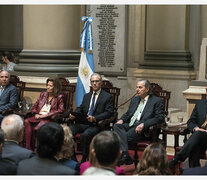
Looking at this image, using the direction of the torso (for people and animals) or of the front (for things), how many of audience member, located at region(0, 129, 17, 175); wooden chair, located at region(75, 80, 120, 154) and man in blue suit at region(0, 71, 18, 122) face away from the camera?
1

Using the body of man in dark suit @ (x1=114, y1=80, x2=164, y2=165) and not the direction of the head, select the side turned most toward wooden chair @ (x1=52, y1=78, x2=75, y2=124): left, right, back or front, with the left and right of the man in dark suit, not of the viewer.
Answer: right

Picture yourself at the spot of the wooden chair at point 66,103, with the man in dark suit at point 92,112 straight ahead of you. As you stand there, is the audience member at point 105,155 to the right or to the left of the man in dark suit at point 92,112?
right

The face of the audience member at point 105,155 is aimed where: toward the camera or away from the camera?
away from the camera

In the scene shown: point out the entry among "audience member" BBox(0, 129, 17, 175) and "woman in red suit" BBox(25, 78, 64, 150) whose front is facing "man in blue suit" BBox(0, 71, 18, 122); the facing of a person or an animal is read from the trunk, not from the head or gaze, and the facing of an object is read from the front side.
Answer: the audience member

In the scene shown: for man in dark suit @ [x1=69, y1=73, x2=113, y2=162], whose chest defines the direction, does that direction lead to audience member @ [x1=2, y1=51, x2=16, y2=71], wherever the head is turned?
no

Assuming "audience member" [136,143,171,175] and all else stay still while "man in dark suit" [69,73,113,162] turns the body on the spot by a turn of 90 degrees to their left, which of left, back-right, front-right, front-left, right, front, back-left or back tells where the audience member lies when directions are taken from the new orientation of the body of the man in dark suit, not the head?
front-right

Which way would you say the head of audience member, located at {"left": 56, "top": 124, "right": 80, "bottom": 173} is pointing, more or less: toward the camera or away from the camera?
away from the camera

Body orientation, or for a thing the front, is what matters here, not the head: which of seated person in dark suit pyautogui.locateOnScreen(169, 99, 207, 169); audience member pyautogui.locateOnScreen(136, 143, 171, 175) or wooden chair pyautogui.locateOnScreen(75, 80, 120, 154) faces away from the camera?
audience member pyautogui.locateOnScreen(136, 143, 171, 175)

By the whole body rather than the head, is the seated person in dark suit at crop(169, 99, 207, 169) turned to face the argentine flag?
no

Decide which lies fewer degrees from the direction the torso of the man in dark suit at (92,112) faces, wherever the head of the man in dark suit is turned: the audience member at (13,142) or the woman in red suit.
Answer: the audience member

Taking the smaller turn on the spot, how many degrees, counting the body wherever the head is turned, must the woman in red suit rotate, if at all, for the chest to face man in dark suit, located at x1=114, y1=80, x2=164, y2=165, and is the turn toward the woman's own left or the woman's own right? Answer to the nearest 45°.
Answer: approximately 90° to the woman's own left

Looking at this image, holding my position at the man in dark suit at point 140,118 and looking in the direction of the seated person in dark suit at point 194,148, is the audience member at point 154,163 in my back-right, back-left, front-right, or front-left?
front-right

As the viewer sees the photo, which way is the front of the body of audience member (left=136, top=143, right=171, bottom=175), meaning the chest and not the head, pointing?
away from the camera

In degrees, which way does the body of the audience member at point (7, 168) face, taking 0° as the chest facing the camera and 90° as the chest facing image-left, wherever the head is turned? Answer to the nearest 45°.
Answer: approximately 180°

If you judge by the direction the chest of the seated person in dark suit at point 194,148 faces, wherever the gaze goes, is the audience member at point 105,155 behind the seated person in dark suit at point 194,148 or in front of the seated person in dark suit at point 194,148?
in front

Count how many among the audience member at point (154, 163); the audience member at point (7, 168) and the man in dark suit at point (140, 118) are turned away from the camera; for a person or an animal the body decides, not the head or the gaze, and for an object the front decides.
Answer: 2

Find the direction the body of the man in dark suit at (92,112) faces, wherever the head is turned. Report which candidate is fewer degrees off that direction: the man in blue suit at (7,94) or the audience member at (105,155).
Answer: the audience member
